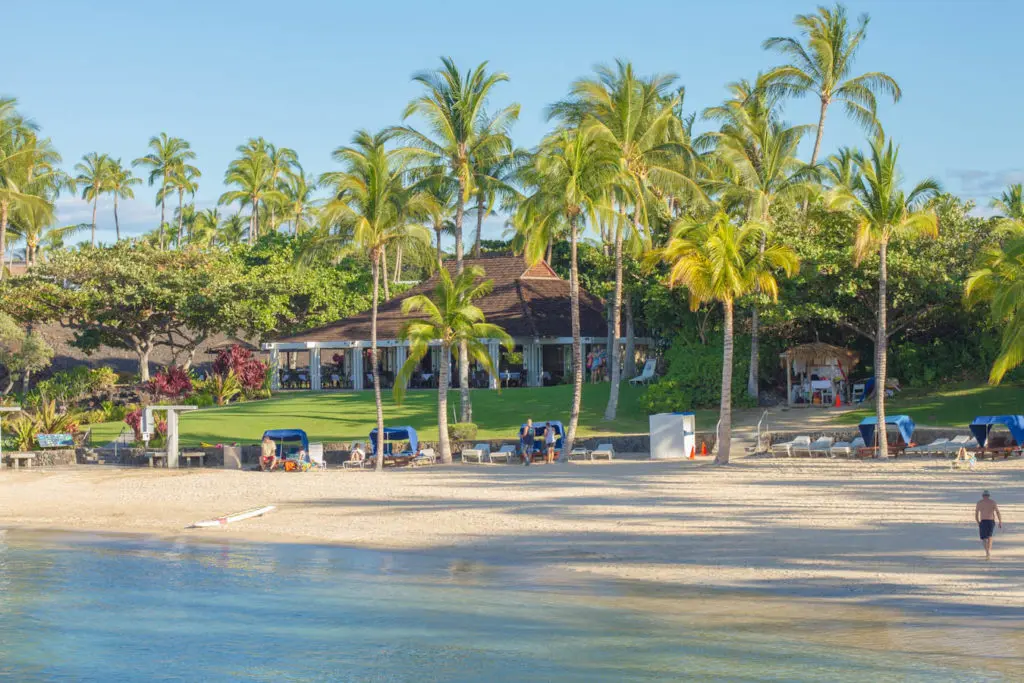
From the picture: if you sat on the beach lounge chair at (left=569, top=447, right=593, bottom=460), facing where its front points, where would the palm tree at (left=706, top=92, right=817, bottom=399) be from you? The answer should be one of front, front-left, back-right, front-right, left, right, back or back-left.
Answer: back

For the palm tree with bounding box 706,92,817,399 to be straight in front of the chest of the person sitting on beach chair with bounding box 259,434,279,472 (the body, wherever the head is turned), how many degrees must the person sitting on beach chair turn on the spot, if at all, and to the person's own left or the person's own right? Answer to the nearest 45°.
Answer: approximately 90° to the person's own left

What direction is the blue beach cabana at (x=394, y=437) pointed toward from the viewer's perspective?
toward the camera

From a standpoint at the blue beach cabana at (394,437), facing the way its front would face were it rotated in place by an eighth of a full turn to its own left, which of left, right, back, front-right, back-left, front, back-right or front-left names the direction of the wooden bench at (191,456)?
back-right

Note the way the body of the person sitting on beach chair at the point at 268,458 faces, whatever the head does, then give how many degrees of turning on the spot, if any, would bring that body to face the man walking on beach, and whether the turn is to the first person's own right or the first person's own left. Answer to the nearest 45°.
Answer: approximately 45° to the first person's own left

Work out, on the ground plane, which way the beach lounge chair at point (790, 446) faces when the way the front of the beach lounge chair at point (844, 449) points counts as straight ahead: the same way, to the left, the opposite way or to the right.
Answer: the same way

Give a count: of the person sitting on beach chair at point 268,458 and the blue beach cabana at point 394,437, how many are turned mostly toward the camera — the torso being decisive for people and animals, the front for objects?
2

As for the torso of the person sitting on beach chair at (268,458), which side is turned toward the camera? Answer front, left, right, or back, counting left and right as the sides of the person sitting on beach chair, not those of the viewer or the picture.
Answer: front

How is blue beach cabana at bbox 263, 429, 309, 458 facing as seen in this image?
toward the camera

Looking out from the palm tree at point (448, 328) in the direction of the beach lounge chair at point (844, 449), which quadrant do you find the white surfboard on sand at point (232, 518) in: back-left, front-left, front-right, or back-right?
back-right

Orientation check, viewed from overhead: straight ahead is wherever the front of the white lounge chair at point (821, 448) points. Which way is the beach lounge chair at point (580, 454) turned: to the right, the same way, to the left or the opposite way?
the same way

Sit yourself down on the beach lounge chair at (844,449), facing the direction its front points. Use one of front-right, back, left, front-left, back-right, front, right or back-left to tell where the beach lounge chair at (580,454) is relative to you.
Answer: front-right

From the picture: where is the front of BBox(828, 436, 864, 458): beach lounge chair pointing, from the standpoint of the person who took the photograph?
facing the viewer and to the left of the viewer

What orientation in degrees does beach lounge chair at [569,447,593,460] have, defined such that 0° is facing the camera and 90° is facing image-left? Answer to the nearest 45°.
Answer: approximately 45°

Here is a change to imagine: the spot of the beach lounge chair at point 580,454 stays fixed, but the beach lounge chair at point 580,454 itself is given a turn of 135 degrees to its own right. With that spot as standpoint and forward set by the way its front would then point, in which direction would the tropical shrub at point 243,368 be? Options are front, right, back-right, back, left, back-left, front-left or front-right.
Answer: front-left

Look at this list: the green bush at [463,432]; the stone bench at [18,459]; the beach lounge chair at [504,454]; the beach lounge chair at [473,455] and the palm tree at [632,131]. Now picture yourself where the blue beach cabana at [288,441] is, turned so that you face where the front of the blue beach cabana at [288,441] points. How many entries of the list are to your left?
4

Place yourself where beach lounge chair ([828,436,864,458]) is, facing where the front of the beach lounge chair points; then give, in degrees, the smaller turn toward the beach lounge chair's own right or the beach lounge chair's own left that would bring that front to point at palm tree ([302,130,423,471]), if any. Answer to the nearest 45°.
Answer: approximately 45° to the beach lounge chair's own right

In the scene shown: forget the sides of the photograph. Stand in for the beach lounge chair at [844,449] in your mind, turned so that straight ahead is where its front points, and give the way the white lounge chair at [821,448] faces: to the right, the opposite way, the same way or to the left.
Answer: the same way

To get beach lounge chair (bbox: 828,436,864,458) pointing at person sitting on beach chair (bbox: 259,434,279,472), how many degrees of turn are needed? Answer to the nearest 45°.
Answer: approximately 45° to its right

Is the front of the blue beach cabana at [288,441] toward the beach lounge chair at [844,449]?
no

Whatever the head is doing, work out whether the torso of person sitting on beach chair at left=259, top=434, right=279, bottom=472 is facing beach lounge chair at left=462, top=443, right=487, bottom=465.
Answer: no
